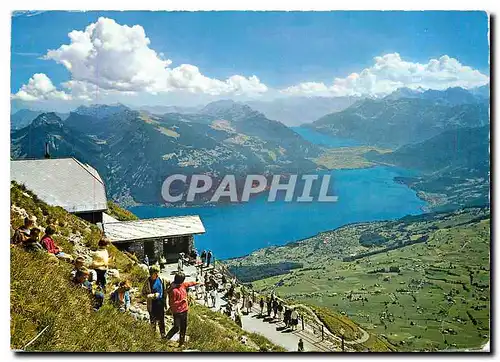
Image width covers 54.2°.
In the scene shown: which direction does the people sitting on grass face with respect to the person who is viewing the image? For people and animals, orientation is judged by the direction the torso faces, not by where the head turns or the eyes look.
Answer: facing to the right of the viewer

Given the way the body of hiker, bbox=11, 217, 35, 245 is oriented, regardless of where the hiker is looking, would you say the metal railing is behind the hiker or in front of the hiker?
in front

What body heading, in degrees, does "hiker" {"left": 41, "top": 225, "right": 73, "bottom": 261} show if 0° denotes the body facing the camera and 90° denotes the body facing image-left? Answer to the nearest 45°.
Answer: approximately 270°

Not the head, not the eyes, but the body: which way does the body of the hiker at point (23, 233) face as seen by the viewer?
to the viewer's right

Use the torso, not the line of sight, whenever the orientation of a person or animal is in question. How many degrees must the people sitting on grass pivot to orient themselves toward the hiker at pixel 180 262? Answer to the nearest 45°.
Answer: approximately 45° to their left

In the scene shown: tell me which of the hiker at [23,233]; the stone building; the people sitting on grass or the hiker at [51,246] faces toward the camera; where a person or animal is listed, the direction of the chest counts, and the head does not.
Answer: the stone building

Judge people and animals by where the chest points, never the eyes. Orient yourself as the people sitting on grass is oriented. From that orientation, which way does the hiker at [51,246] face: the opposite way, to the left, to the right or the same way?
the same way

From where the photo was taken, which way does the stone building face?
toward the camera

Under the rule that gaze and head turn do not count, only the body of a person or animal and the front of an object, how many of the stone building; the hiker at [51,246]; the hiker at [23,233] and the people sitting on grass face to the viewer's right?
3

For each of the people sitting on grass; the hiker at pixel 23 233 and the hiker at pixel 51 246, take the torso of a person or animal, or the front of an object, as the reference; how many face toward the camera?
0

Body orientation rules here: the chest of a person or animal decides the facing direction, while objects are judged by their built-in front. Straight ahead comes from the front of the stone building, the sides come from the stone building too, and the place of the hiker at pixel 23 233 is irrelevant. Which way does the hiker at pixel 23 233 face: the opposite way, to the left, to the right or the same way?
to the left

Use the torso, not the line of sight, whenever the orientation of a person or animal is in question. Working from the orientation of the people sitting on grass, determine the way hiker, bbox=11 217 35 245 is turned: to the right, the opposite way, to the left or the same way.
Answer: the same way

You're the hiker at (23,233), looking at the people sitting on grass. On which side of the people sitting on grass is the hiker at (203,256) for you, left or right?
left
